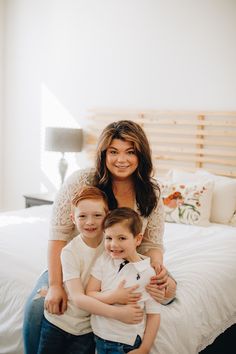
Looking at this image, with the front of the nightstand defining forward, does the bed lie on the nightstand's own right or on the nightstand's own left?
on the nightstand's own left

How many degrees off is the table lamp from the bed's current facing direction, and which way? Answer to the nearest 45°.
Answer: approximately 90° to its right

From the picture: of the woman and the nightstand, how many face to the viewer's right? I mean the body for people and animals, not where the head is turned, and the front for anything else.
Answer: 0

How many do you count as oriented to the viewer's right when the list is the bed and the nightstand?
0

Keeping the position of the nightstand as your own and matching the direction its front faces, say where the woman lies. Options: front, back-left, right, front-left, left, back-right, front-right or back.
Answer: front-left

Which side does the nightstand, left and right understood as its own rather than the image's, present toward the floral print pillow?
left

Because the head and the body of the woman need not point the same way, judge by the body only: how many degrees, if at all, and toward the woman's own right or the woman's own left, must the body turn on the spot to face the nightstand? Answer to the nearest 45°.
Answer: approximately 180°

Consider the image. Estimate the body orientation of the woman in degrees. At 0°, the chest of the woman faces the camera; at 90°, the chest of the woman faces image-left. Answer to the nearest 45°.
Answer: approximately 0°

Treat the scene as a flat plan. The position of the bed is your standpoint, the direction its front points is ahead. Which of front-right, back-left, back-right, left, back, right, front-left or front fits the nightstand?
right

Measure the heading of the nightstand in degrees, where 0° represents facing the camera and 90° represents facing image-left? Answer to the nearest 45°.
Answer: approximately 45°
